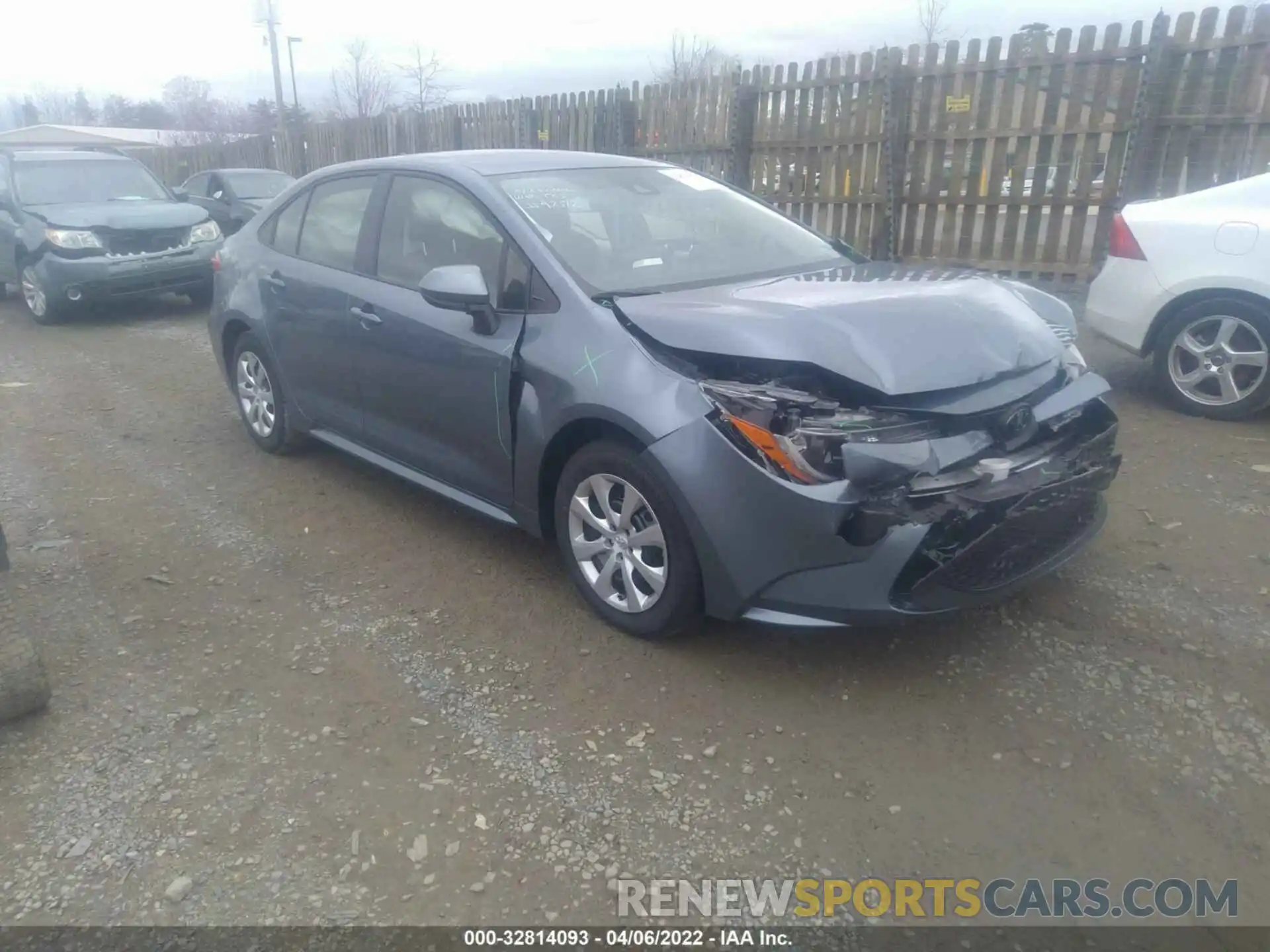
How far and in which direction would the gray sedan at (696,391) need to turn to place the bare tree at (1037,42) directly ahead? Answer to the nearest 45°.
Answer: approximately 90° to its left

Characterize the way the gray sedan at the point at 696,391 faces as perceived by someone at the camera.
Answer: facing the viewer and to the right of the viewer

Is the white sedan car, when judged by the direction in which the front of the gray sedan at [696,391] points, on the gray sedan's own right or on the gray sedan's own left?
on the gray sedan's own left

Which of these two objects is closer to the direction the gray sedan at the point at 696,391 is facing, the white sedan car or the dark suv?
the white sedan car

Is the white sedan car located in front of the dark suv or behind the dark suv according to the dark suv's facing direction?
in front

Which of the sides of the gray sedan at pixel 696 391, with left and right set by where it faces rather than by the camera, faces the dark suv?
back
